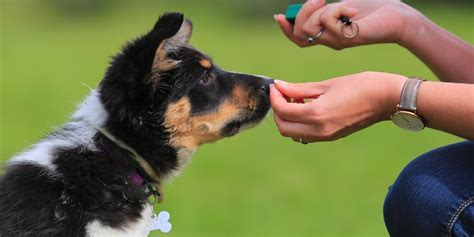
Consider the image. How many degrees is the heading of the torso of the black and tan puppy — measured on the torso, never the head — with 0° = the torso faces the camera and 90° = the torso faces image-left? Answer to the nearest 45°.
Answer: approximately 270°
